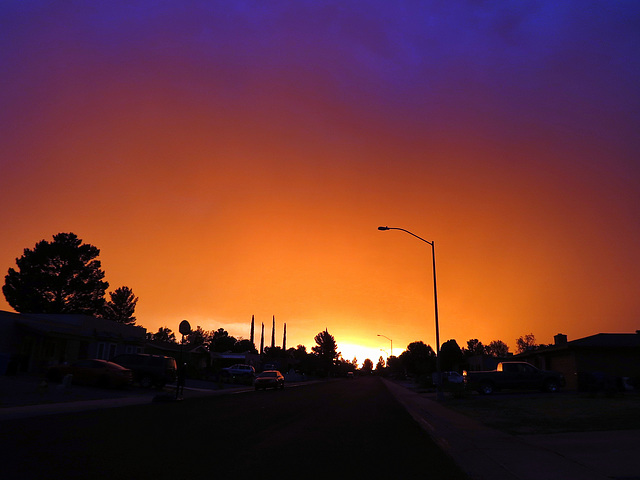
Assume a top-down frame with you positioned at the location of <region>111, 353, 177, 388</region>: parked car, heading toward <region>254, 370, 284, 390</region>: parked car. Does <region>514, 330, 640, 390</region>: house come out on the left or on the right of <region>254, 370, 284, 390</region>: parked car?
right

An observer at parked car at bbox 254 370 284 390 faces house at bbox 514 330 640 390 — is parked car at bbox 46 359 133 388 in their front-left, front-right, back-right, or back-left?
back-right

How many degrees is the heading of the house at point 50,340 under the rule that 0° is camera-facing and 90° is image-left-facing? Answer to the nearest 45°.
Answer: approximately 315°

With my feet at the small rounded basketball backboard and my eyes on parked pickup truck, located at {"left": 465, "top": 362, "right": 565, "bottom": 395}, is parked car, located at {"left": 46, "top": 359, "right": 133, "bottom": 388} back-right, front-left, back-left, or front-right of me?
back-left

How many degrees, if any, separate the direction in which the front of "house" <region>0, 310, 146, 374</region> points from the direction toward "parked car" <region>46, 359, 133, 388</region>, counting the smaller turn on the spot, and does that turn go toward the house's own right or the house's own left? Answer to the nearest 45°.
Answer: approximately 45° to the house's own right
